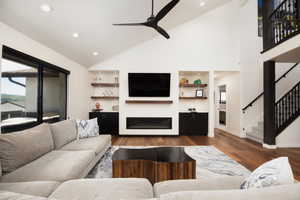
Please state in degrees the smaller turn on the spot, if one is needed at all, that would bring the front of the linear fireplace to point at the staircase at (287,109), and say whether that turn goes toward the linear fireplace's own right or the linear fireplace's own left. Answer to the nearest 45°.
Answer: approximately 90° to the linear fireplace's own left

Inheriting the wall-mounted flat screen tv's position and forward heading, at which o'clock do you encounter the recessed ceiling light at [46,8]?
The recessed ceiling light is roughly at 1 o'clock from the wall-mounted flat screen tv.

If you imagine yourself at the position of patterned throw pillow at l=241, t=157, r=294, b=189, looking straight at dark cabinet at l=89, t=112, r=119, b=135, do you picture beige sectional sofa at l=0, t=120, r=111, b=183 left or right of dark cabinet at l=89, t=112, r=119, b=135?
left

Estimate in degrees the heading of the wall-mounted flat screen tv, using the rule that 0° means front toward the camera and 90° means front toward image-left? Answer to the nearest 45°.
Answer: approximately 0°

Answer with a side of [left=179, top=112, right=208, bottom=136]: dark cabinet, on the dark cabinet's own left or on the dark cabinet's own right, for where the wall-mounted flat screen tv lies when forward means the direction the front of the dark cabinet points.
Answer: on the dark cabinet's own right
